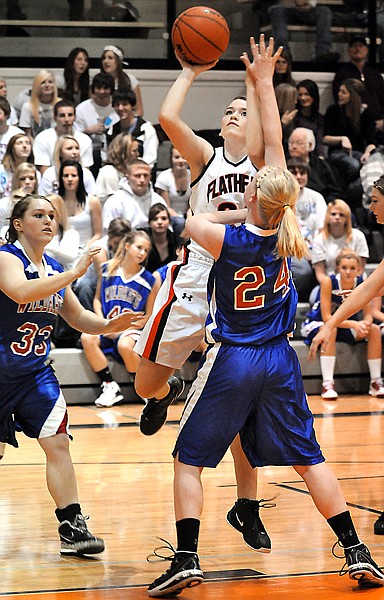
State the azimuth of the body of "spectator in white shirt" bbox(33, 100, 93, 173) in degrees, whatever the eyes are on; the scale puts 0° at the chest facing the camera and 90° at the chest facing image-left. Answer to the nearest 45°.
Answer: approximately 0°

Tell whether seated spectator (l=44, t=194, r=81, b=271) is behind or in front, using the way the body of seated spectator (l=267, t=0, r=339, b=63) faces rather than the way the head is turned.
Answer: in front

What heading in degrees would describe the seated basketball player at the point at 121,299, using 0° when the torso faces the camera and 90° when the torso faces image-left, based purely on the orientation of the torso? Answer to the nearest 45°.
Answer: approximately 0°

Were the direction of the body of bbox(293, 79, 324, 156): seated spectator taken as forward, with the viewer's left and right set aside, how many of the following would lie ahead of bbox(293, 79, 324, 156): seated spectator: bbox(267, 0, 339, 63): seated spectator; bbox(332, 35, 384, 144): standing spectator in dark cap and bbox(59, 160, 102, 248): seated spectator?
1

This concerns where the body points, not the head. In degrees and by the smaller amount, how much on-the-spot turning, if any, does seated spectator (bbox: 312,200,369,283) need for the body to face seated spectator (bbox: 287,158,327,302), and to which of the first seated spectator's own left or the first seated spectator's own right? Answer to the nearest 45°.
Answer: approximately 135° to the first seated spectator's own right

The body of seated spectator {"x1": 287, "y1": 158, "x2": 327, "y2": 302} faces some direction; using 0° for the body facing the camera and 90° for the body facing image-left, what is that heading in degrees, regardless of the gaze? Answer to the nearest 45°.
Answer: approximately 45°

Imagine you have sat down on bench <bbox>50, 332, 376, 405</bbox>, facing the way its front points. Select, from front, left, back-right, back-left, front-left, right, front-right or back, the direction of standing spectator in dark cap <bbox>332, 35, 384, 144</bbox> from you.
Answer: back-left
